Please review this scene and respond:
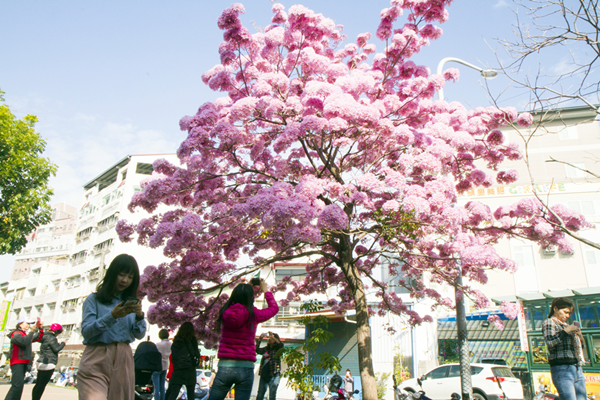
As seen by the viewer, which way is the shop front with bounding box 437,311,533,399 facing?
toward the camera

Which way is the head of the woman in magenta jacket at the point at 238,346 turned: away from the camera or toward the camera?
away from the camera

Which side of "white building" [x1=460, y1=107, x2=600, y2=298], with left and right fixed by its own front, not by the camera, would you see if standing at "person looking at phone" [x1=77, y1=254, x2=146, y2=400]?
front

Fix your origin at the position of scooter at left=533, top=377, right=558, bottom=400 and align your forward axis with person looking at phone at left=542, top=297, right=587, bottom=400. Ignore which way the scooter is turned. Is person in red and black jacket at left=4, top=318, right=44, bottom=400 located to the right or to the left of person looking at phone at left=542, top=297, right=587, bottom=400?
right

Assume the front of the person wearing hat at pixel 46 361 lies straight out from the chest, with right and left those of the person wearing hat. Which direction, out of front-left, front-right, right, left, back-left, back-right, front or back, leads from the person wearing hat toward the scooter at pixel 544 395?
front

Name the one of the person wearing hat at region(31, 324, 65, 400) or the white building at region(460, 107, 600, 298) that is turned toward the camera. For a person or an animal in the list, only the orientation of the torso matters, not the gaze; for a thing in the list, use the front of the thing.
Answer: the white building

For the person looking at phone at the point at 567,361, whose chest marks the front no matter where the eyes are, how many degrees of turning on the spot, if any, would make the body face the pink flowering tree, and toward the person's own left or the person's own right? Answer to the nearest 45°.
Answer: approximately 135° to the person's own right

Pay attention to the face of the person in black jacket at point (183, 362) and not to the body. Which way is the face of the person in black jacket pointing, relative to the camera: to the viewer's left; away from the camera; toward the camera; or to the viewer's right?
away from the camera

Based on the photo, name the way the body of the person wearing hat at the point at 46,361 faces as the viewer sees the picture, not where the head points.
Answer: to the viewer's right

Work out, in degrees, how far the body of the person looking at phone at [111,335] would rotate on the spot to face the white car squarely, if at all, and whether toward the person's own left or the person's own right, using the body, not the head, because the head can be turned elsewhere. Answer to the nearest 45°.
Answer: approximately 90° to the person's own left

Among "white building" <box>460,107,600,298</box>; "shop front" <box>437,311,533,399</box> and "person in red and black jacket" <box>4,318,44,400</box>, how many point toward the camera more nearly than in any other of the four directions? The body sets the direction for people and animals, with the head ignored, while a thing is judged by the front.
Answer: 2

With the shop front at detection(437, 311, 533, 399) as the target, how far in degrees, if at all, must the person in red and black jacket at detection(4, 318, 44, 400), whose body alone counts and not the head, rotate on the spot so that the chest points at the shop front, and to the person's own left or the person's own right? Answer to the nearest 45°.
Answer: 0° — they already face it

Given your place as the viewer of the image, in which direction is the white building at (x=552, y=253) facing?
facing the viewer

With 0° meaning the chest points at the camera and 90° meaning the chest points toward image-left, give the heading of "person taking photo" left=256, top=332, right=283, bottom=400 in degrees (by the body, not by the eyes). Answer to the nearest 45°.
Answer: approximately 45°

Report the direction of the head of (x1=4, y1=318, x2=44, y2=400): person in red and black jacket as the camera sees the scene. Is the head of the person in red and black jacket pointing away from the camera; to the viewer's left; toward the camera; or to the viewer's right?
to the viewer's right

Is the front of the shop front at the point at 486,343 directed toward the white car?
yes

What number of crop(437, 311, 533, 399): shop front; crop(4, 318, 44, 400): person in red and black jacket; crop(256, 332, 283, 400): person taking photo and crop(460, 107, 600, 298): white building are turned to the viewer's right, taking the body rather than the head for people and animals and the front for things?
1
